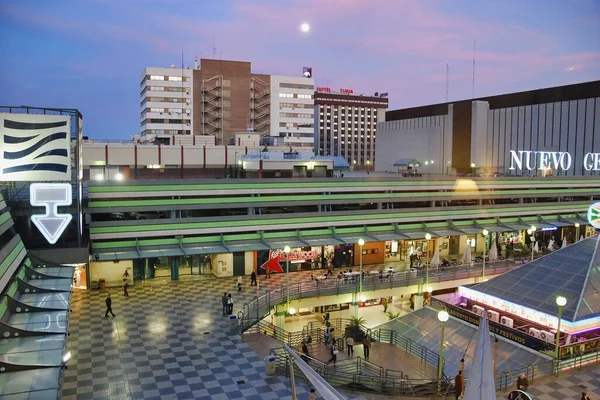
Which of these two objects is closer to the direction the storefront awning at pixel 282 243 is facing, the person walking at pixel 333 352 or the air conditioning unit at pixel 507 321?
the person walking

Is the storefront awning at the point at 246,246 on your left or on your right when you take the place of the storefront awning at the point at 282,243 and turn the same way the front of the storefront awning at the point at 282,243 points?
on your right

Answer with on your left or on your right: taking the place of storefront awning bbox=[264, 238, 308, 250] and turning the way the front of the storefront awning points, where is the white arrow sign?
on your right

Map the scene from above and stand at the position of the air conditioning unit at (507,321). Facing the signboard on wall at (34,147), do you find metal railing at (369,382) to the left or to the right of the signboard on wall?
left

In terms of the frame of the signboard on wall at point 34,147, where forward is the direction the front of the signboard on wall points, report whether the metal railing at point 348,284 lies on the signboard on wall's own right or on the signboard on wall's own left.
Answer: on the signboard on wall's own left

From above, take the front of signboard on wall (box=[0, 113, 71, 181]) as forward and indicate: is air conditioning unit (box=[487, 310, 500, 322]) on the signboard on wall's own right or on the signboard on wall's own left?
on the signboard on wall's own left

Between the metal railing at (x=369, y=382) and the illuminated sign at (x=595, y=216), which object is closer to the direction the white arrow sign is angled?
the metal railing

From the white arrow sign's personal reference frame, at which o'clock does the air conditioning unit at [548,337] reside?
The air conditioning unit is roughly at 10 o'clock from the white arrow sign.

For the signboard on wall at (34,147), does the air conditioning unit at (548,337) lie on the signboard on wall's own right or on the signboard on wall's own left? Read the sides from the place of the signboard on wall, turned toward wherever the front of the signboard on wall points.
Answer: on the signboard on wall's own left
